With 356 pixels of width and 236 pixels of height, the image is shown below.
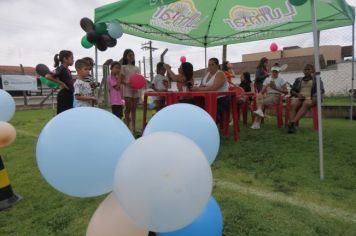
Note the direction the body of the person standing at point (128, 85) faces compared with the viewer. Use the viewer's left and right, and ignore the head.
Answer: facing the viewer and to the right of the viewer

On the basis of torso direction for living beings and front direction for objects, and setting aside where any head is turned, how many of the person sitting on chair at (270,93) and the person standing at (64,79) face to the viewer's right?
1

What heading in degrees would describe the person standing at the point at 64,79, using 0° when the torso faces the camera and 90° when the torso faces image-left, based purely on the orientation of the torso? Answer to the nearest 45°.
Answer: approximately 270°

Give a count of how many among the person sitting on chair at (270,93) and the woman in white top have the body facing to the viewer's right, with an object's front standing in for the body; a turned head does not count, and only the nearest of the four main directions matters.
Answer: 0

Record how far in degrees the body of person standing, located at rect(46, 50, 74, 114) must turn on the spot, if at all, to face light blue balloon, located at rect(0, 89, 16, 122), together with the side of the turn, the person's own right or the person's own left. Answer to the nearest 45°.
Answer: approximately 90° to the person's own right

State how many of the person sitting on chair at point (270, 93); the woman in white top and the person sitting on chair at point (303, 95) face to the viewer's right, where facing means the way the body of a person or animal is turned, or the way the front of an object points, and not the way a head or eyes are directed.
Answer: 0

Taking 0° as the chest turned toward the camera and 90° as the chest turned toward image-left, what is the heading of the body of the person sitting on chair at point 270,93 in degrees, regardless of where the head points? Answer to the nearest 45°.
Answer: approximately 45°

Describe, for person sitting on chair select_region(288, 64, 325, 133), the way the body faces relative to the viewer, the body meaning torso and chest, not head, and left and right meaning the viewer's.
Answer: facing the viewer and to the left of the viewer

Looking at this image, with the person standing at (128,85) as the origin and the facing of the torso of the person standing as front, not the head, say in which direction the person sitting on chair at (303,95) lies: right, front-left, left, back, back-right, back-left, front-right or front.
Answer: front-left

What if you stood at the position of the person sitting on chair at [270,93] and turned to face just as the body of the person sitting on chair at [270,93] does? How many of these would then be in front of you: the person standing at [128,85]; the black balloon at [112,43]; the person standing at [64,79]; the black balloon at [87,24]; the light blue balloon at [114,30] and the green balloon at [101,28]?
6

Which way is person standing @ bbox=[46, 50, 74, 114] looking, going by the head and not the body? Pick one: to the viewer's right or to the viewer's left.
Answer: to the viewer's right
